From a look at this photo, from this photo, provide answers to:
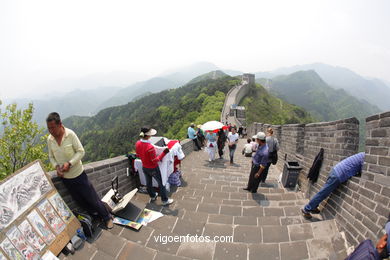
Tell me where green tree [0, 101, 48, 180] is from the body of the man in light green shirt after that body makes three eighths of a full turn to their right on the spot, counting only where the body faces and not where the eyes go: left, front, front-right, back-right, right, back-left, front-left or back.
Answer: front

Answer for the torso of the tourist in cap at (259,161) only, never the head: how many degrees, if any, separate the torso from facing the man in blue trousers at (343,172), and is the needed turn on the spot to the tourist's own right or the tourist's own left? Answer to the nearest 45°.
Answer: approximately 90° to the tourist's own left

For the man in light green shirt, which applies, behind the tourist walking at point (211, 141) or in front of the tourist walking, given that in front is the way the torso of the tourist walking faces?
in front

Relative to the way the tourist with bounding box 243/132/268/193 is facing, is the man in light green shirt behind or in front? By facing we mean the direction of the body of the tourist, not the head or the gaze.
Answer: in front

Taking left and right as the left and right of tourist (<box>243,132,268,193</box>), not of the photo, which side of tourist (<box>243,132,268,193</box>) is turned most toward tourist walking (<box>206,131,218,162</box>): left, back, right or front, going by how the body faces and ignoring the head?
right

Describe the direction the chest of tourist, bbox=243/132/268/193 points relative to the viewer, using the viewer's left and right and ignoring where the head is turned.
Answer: facing the viewer and to the left of the viewer

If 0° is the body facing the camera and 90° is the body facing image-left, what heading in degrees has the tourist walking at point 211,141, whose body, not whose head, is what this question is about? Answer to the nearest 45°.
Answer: approximately 0°

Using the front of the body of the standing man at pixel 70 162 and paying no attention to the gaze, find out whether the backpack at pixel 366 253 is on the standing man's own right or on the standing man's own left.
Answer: on the standing man's own left

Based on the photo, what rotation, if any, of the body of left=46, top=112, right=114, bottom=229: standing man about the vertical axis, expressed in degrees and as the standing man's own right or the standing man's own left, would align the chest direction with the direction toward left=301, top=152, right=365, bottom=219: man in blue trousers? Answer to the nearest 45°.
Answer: approximately 90° to the standing man's own left
